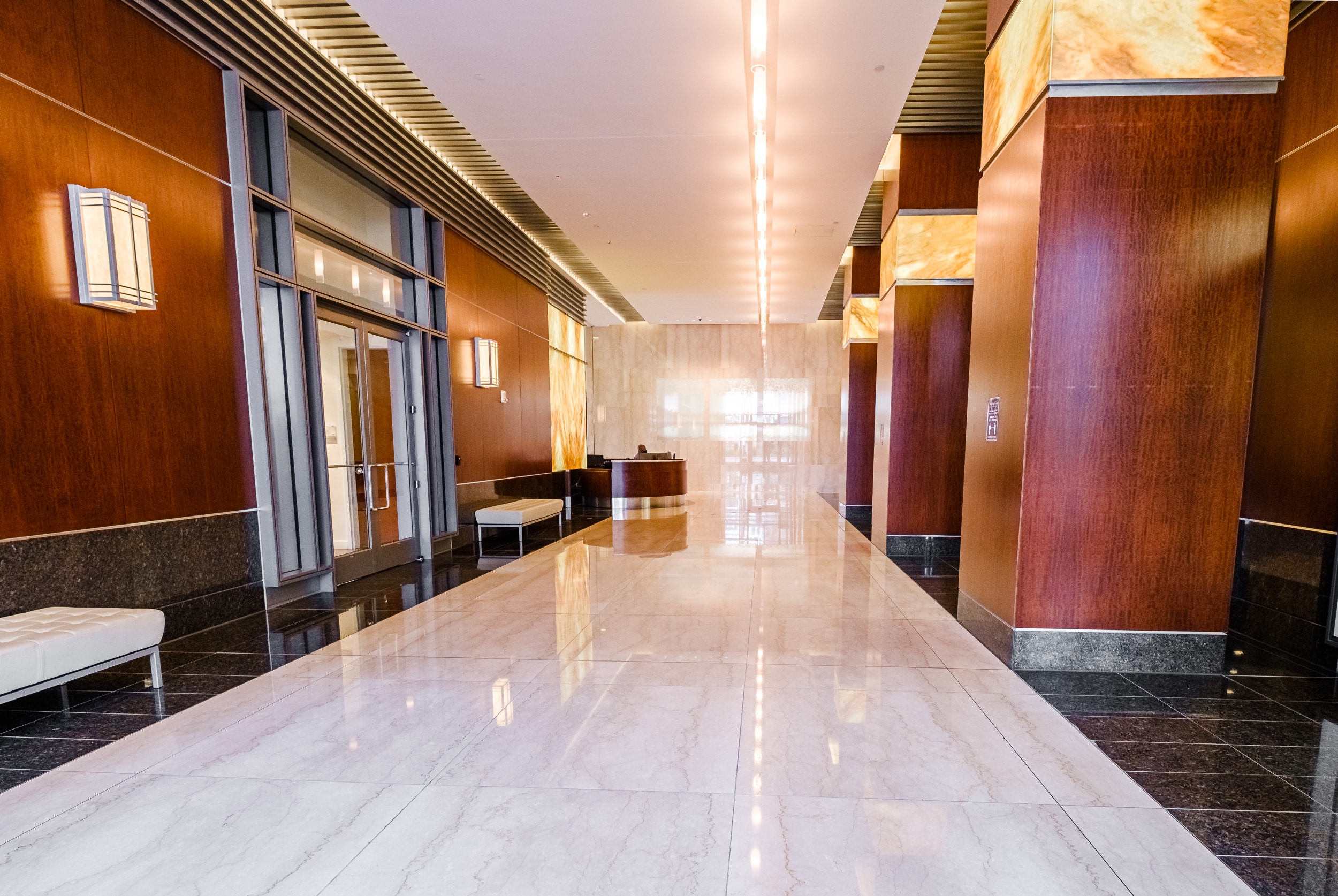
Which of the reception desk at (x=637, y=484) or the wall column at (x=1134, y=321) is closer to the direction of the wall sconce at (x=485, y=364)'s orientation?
the wall column

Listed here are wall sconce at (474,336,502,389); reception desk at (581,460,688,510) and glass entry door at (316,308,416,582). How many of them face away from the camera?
0

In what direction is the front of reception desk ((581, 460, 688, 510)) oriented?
toward the camera

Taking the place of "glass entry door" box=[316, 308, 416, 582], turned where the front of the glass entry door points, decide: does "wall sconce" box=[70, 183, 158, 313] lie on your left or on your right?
on your right

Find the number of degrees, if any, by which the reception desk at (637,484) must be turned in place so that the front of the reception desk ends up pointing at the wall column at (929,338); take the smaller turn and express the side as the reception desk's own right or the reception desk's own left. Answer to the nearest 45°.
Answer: approximately 45° to the reception desk's own left

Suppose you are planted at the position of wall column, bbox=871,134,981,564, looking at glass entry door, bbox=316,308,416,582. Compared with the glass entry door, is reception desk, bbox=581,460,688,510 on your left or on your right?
right

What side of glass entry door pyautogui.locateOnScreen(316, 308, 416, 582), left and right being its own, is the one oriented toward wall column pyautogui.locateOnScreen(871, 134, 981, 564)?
front

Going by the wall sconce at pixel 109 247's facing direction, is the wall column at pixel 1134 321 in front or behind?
in front

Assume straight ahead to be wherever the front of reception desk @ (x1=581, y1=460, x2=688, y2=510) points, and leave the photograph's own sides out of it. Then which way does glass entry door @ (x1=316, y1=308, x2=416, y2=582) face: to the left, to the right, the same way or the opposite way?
to the left

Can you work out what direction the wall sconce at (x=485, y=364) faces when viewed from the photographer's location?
facing the viewer and to the right of the viewer

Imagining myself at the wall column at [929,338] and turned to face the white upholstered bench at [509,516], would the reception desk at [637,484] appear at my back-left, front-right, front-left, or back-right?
front-right

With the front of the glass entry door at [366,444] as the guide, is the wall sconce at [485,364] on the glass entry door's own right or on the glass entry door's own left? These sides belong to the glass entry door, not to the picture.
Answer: on the glass entry door's own left

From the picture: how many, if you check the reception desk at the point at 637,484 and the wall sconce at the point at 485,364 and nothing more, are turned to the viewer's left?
0

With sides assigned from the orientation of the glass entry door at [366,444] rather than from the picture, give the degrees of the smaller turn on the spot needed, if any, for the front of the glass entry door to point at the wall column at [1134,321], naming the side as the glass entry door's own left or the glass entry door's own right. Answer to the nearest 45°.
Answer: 0° — it already faces it

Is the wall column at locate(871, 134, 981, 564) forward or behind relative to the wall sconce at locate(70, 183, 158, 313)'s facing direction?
forward

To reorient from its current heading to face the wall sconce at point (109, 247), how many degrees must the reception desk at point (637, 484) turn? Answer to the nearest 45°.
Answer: approximately 45° to its right
